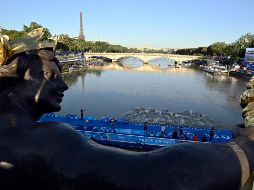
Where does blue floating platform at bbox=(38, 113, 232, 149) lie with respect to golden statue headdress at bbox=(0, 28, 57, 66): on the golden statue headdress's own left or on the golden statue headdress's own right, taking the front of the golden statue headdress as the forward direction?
on the golden statue headdress's own left

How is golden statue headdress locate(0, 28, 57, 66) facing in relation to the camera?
to the viewer's right
